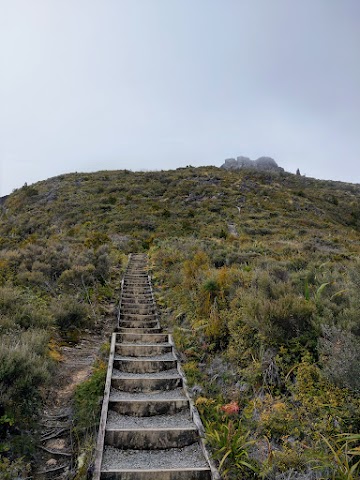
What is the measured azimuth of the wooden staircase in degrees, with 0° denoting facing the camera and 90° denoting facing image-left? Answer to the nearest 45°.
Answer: approximately 0°

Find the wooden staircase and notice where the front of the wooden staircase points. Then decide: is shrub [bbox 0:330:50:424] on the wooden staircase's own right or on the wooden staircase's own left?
on the wooden staircase's own right

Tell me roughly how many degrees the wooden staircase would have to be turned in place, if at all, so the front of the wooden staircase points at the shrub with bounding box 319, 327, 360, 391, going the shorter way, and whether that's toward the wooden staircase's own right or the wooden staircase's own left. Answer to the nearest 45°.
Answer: approximately 45° to the wooden staircase's own left
